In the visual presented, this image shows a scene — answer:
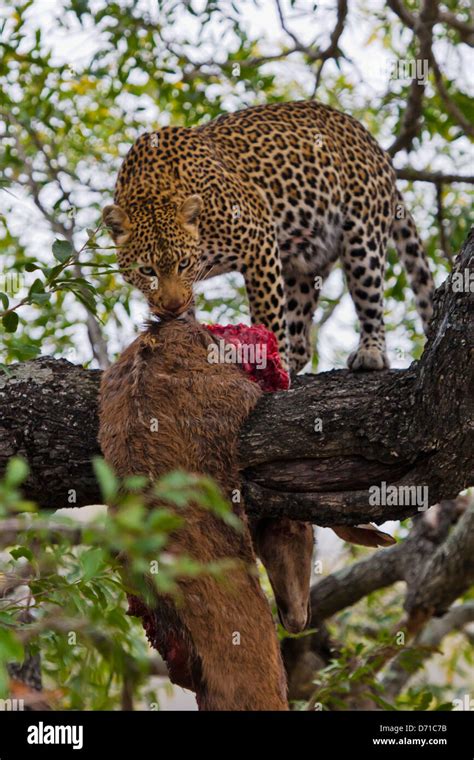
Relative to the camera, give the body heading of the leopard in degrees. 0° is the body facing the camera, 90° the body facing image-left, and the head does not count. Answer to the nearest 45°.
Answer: approximately 45°
